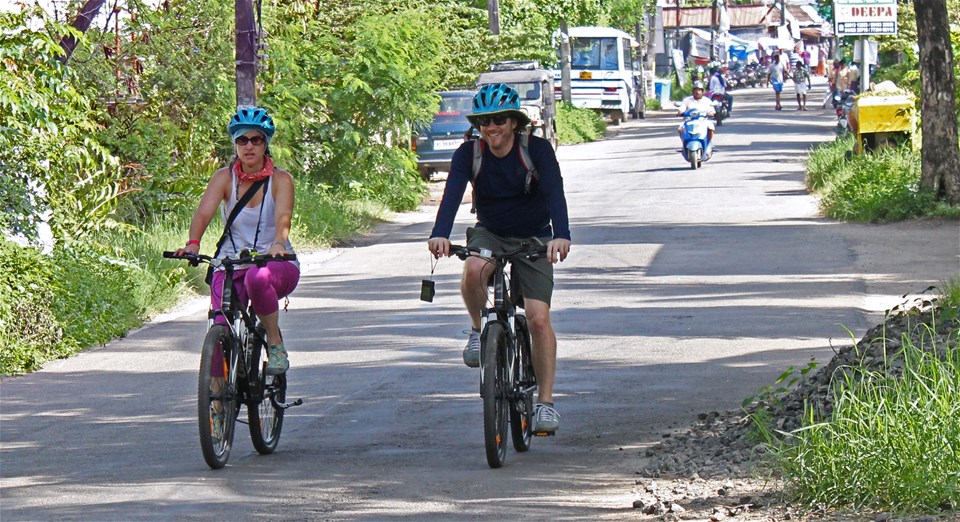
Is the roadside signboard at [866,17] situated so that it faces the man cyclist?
yes

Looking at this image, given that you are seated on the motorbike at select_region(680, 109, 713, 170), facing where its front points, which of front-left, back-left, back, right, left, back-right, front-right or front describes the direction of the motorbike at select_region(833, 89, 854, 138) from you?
back-left

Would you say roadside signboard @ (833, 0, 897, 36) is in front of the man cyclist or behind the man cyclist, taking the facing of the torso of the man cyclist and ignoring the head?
behind

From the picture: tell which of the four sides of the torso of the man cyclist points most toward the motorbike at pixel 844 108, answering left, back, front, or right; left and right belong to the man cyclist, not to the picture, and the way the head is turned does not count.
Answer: back

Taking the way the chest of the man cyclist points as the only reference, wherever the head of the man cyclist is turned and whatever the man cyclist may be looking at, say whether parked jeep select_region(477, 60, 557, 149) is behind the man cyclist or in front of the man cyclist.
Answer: behind

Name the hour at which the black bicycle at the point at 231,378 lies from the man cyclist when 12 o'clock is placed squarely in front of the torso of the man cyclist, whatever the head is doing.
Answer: The black bicycle is roughly at 3 o'clock from the man cyclist.

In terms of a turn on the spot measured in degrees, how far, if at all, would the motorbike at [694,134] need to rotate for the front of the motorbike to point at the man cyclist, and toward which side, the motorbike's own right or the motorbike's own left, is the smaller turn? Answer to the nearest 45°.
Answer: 0° — it already faces them

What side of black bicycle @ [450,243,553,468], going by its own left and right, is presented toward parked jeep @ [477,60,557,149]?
back

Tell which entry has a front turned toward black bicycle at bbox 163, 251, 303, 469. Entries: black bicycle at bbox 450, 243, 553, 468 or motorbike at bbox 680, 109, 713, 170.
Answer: the motorbike
